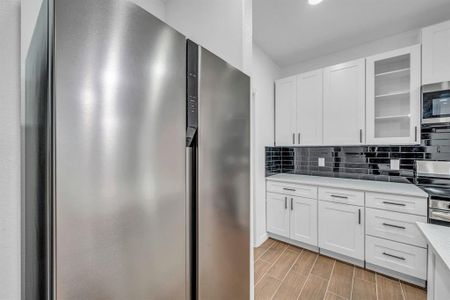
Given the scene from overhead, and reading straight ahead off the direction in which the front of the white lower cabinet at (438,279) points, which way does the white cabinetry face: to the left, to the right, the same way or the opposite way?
to the left

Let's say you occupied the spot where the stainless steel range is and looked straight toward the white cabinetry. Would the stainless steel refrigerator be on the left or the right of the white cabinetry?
left

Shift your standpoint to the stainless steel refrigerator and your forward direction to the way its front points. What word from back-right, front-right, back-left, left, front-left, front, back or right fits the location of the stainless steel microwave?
front-left

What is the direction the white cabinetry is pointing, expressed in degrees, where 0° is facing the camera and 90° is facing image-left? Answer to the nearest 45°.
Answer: approximately 45°

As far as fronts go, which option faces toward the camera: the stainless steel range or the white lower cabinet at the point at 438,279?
the stainless steel range

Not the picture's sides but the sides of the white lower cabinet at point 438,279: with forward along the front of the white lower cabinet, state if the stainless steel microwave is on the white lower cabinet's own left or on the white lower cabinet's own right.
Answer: on the white lower cabinet's own right

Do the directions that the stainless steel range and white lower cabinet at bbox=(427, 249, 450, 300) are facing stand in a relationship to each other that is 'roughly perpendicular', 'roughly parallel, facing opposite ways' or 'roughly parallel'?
roughly perpendicular

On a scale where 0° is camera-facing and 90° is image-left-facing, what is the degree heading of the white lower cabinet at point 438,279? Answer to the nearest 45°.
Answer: approximately 90°

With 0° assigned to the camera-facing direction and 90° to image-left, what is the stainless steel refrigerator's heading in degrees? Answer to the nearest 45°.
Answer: approximately 315°
